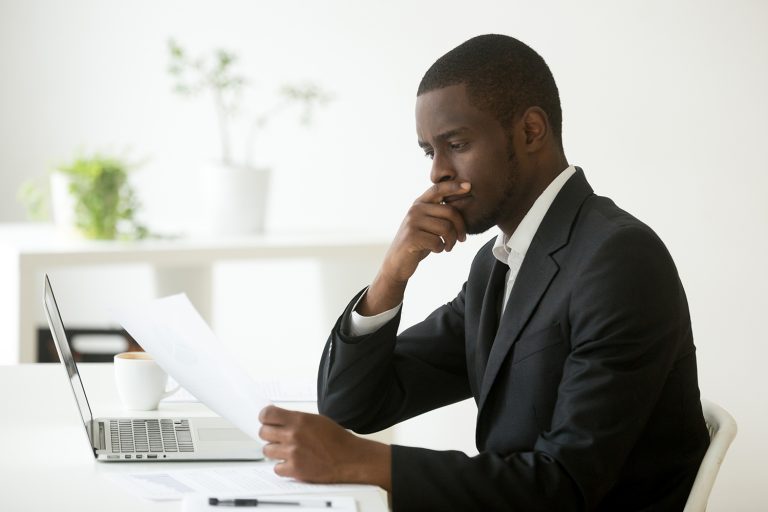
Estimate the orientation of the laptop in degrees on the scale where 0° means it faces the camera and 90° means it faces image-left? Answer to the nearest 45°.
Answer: approximately 270°

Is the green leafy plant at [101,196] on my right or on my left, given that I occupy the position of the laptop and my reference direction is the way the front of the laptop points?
on my left
